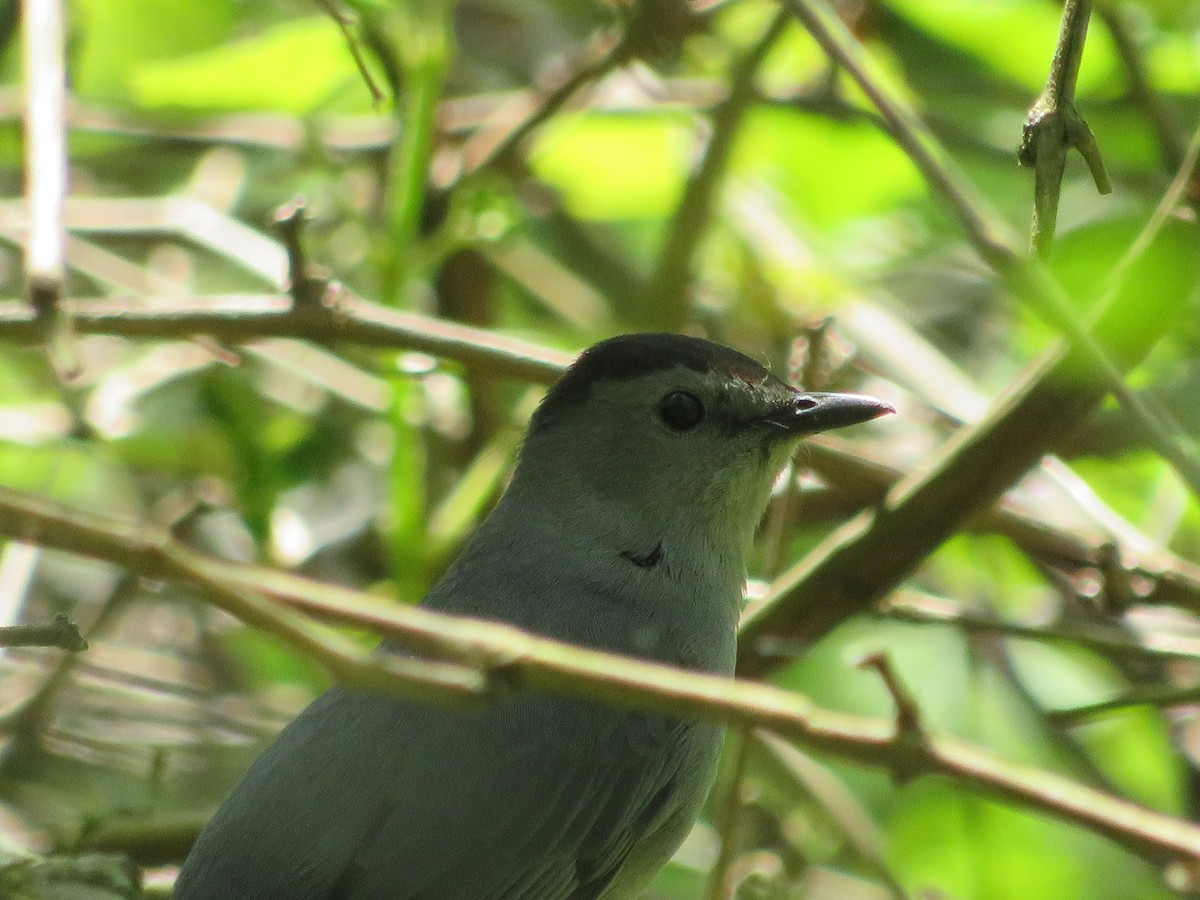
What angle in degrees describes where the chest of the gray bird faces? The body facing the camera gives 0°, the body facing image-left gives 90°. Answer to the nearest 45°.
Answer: approximately 270°

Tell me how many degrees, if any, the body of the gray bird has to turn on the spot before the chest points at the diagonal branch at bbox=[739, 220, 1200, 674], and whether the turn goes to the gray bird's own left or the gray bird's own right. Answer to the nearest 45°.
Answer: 0° — it already faces it

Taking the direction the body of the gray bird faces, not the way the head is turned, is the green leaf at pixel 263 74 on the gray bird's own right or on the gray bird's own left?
on the gray bird's own left
